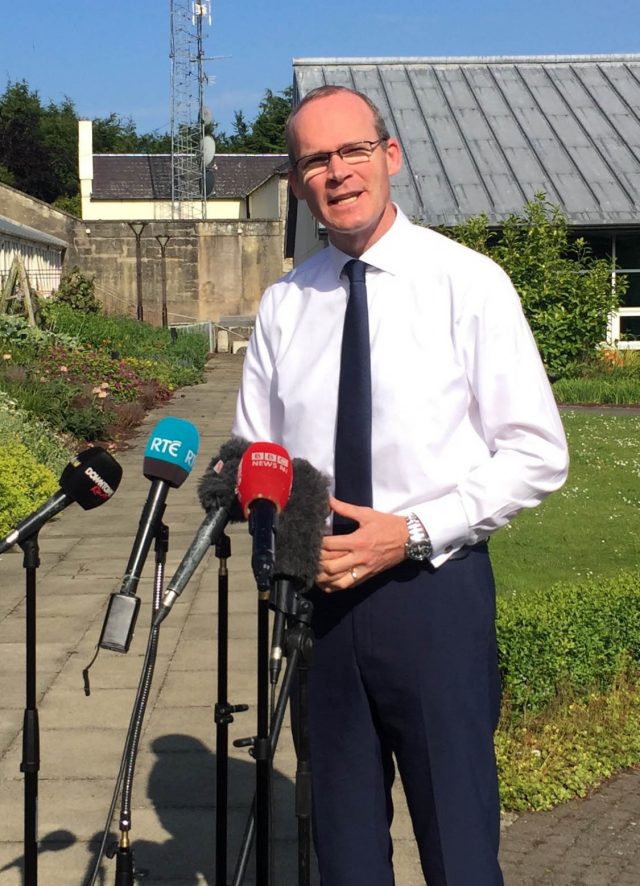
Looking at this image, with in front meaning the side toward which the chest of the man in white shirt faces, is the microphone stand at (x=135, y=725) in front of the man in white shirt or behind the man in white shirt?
in front

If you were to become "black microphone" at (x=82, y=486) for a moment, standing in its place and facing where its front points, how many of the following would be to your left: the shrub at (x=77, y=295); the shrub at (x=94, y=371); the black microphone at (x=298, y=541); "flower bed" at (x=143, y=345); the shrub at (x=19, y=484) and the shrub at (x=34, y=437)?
5

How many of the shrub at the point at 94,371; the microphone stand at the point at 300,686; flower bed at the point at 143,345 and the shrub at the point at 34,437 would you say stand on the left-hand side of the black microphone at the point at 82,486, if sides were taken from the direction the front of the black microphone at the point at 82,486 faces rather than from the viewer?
3

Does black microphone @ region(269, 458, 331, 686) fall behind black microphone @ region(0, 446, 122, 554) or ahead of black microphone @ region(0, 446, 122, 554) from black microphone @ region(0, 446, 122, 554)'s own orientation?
ahead

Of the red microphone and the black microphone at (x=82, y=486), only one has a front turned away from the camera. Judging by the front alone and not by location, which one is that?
the red microphone

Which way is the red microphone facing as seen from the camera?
away from the camera

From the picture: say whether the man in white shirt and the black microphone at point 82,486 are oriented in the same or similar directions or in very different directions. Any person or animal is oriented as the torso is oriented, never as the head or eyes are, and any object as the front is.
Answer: very different directions

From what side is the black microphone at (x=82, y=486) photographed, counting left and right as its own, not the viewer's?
right

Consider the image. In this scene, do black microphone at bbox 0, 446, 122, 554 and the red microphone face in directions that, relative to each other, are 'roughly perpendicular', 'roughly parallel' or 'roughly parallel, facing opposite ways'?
roughly perpendicular

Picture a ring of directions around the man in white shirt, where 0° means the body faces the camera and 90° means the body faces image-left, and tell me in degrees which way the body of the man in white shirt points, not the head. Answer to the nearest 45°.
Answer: approximately 45°

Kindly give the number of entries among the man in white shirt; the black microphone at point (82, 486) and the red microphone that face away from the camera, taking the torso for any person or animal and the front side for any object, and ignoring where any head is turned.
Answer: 1
